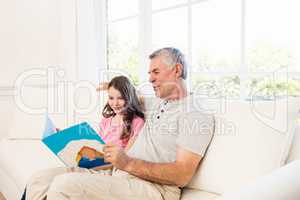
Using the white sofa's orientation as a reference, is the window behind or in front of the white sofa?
behind

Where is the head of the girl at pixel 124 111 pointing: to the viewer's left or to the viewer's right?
to the viewer's left

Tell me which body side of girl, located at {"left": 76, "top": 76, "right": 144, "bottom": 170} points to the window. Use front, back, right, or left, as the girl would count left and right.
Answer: back

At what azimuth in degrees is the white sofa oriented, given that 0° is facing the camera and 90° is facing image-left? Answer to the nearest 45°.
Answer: approximately 0°

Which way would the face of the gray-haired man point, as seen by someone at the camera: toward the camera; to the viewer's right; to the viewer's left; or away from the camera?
to the viewer's left
